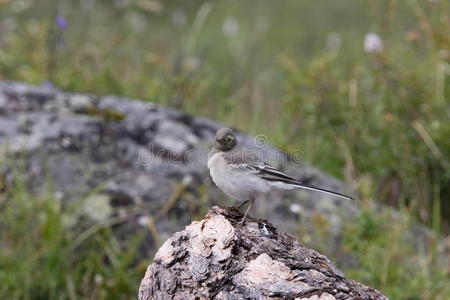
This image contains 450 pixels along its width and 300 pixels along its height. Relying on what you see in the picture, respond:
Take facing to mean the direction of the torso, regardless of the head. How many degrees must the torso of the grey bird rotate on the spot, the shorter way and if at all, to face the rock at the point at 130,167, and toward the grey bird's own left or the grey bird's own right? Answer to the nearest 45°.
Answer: approximately 45° to the grey bird's own right

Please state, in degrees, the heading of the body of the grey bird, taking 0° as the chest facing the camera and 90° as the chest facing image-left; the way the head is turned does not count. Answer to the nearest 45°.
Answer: approximately 90°

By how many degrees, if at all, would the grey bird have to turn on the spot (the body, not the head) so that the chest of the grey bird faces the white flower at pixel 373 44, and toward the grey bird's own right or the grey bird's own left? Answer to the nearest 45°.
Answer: approximately 90° to the grey bird's own right
